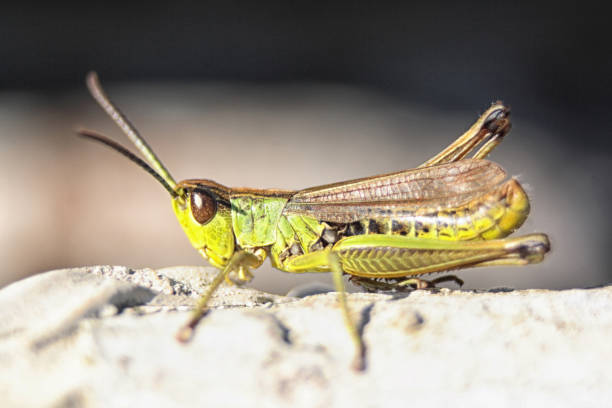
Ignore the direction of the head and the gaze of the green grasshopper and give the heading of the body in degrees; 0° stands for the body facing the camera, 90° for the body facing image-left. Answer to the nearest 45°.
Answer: approximately 90°
